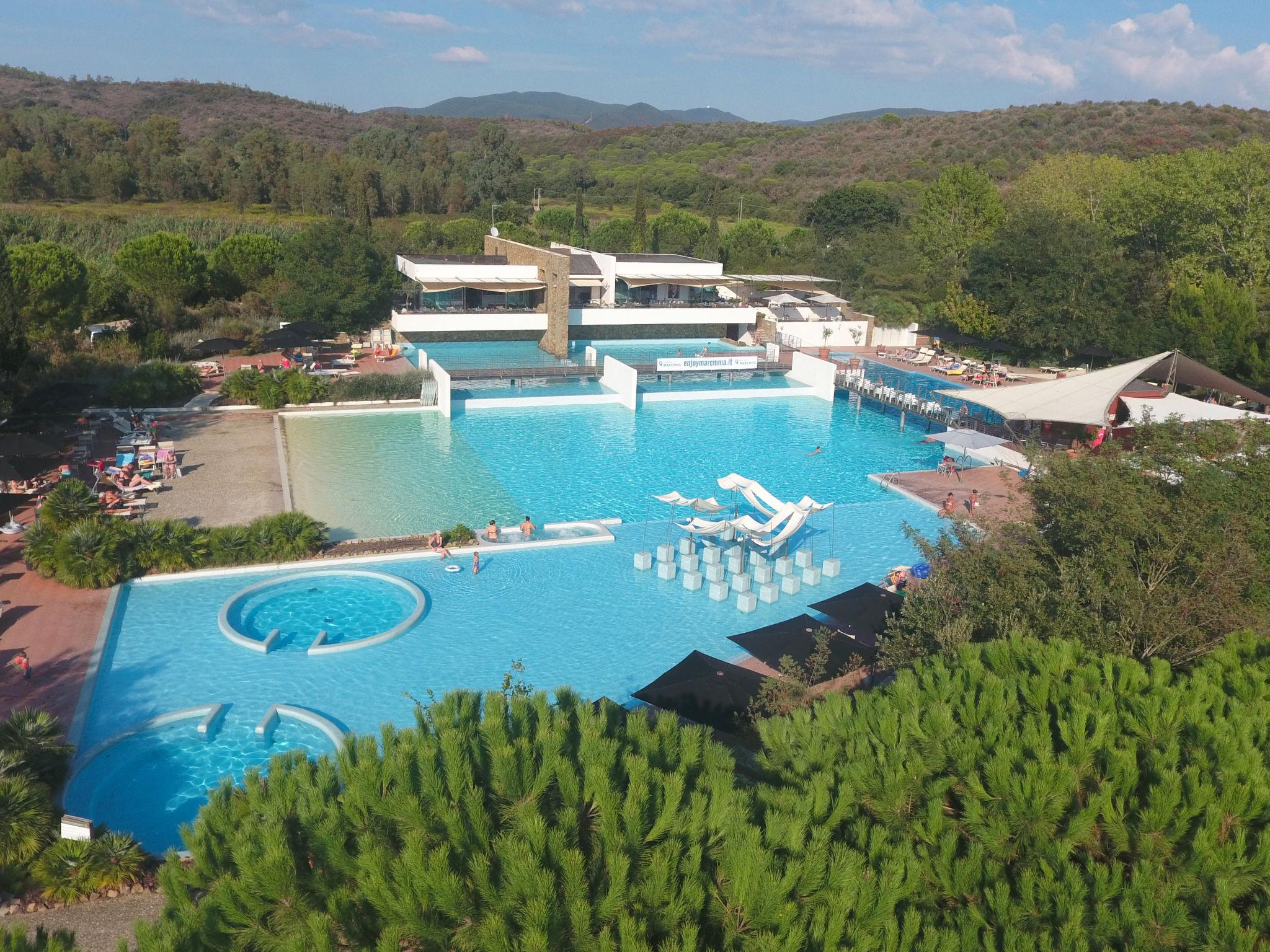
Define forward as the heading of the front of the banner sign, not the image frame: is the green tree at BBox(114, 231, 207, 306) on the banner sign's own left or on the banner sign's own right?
on the banner sign's own right

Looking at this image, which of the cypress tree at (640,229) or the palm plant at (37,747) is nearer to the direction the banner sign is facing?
the palm plant

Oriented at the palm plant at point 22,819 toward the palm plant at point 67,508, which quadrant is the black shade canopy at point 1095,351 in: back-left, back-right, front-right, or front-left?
front-right

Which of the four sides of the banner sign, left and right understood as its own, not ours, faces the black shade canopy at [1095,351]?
left

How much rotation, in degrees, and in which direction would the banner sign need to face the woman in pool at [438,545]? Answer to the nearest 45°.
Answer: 0° — it already faces them

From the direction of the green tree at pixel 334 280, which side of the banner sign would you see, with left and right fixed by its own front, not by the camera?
right

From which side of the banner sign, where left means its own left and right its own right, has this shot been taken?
front

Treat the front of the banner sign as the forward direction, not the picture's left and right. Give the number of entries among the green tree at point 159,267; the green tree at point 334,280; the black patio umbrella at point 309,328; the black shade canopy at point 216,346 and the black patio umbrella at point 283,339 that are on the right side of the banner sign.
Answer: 5

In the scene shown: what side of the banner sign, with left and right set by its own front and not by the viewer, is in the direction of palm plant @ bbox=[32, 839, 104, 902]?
front

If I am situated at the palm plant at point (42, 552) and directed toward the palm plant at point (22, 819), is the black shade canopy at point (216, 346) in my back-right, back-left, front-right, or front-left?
back-left

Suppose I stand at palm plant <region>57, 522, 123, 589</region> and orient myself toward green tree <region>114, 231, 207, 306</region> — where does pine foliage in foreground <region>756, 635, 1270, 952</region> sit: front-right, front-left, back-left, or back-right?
back-right

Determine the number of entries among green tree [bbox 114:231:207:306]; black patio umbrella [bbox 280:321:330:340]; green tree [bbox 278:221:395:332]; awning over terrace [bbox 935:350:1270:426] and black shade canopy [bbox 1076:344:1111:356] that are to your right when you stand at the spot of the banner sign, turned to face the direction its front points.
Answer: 3

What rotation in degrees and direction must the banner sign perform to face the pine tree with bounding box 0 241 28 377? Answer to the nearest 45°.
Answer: approximately 45° to its right

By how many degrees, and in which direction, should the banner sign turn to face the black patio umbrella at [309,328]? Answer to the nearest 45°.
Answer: approximately 90° to its right

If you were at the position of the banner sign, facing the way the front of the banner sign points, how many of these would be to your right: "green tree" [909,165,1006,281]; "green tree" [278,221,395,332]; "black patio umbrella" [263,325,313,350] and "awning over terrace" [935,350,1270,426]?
2

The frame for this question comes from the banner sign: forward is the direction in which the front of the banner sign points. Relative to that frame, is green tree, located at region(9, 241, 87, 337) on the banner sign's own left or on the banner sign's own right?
on the banner sign's own right

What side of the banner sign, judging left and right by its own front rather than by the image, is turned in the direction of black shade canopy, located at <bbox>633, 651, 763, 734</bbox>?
front

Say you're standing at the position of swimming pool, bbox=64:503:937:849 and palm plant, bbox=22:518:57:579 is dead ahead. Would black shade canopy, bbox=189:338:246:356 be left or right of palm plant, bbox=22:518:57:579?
right

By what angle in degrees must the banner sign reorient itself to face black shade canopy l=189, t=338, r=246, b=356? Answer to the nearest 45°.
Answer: approximately 90° to its right

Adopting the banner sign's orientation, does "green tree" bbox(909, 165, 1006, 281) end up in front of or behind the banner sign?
behind

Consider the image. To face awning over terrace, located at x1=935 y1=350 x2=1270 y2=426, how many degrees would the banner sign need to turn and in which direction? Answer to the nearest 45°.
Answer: approximately 45° to its left

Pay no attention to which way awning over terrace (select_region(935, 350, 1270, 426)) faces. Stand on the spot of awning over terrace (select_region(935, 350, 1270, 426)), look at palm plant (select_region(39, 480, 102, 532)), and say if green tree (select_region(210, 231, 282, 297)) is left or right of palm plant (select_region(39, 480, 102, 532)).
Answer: right
